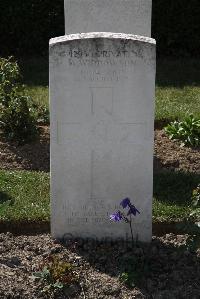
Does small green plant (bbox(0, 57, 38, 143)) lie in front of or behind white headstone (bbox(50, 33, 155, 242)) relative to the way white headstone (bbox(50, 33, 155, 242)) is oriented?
behind

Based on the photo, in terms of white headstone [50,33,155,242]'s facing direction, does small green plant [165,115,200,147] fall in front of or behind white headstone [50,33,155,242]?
behind

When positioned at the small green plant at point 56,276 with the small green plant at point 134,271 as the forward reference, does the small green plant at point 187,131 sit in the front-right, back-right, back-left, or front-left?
front-left

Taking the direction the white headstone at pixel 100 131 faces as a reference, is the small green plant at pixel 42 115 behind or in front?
behind

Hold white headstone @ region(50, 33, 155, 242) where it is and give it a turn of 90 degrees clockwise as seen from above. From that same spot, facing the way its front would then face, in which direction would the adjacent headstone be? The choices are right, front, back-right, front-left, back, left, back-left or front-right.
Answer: right

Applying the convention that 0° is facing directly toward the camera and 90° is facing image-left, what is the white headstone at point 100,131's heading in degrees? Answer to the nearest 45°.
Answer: approximately 0°
